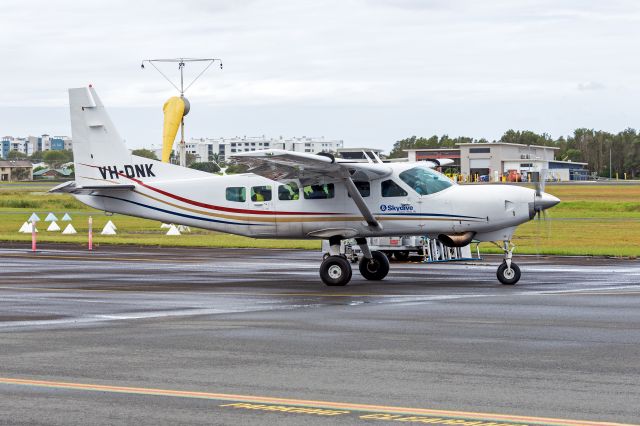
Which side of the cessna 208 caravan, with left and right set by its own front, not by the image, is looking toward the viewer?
right
